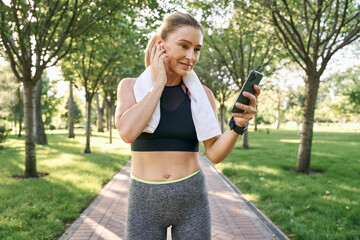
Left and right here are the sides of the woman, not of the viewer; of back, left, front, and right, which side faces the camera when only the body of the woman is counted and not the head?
front

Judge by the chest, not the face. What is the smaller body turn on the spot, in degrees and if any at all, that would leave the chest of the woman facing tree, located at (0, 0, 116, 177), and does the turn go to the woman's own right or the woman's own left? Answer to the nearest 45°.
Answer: approximately 135° to the woman's own right

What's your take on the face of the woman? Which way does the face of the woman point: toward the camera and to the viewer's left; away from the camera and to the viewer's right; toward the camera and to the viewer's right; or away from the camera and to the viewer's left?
toward the camera and to the viewer's right

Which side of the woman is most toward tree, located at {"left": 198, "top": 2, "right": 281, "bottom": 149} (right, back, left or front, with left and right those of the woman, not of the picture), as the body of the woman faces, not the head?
back
